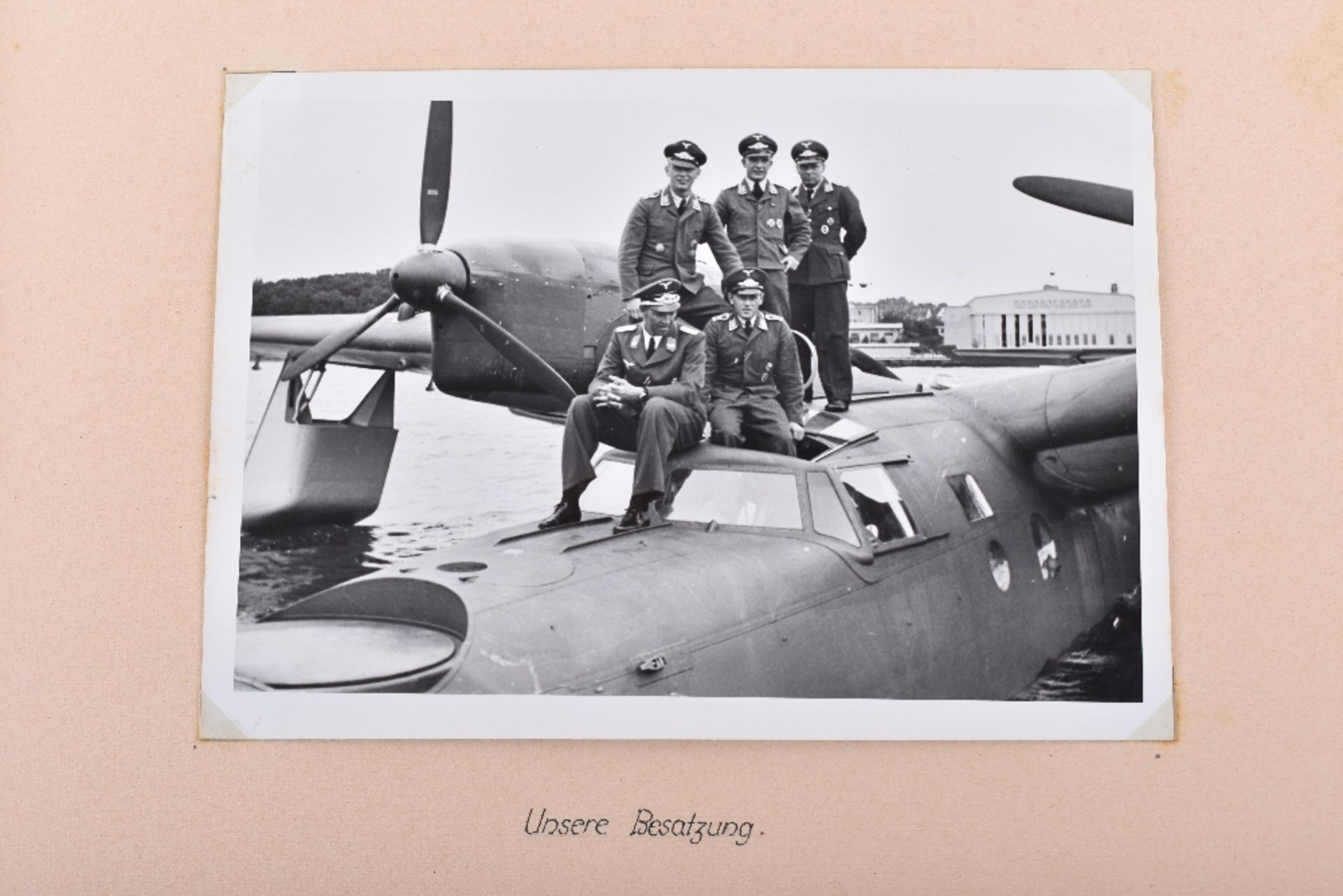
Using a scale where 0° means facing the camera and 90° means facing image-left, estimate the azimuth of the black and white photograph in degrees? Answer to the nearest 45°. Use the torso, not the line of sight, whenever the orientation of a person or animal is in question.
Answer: approximately 0°
